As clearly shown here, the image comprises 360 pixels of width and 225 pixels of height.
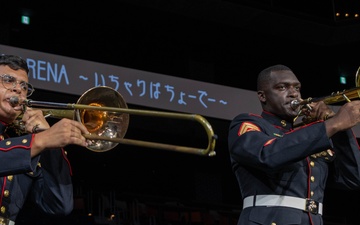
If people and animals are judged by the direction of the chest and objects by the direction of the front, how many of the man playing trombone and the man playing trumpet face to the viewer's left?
0

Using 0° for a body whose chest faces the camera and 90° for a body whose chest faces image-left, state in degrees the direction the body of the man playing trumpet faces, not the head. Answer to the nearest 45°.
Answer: approximately 315°

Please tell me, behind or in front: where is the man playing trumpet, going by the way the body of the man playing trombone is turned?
in front

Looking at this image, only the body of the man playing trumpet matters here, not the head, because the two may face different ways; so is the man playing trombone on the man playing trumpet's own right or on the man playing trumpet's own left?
on the man playing trumpet's own right

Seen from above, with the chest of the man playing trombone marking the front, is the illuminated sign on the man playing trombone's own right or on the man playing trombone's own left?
on the man playing trombone's own left

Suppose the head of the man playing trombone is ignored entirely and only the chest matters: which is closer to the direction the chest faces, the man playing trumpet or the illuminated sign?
the man playing trumpet
